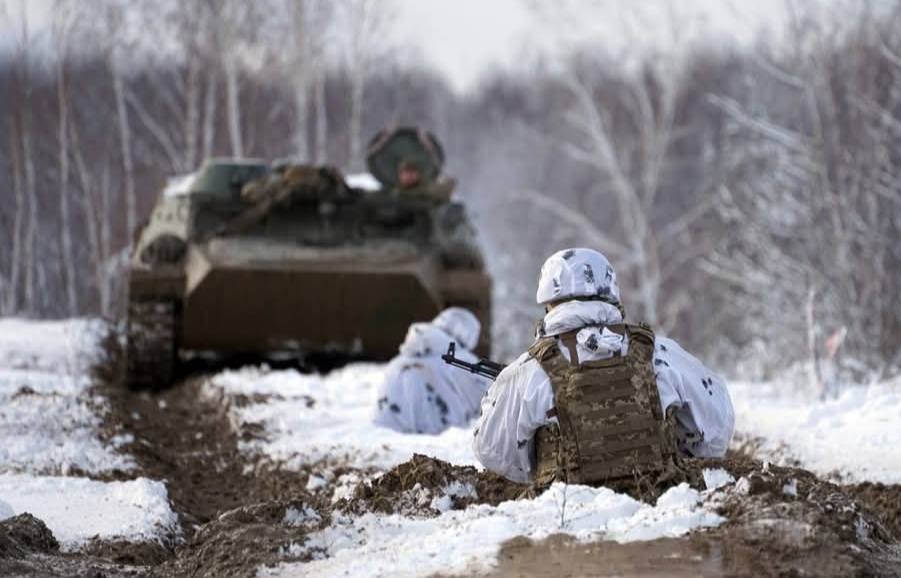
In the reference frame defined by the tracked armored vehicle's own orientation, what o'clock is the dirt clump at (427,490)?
The dirt clump is roughly at 12 o'clock from the tracked armored vehicle.

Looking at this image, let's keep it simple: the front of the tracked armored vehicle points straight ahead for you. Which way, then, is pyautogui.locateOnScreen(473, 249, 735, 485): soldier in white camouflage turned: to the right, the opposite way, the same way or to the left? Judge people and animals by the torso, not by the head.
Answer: the opposite way

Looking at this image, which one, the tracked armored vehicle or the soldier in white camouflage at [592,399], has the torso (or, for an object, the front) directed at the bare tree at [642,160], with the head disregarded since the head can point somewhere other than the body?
the soldier in white camouflage

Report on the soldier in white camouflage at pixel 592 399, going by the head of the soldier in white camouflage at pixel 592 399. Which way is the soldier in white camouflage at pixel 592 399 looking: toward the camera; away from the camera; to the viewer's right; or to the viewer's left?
away from the camera

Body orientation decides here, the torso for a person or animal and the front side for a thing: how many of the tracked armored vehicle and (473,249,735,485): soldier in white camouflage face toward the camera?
1

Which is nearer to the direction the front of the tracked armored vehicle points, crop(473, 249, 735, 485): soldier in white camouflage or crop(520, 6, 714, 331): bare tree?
the soldier in white camouflage

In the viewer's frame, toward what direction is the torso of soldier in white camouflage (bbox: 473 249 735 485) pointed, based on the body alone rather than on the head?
away from the camera

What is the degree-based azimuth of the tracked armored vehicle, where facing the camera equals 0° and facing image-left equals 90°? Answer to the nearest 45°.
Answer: approximately 0°

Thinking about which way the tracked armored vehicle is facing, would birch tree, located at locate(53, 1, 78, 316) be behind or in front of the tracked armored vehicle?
behind

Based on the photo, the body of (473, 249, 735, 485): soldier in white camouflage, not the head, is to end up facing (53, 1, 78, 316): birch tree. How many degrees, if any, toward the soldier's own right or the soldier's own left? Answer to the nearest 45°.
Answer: approximately 45° to the soldier's own left

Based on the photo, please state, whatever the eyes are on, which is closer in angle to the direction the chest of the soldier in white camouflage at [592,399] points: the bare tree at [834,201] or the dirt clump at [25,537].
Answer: the bare tree

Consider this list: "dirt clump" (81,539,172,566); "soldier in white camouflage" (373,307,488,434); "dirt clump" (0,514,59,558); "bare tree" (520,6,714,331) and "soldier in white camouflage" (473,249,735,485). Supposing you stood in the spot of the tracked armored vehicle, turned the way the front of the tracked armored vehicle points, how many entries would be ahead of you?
4

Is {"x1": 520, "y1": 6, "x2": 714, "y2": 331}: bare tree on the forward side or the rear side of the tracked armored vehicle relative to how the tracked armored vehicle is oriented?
on the rear side

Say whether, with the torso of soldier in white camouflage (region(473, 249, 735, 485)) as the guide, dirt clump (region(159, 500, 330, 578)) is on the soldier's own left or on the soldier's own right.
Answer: on the soldier's own left

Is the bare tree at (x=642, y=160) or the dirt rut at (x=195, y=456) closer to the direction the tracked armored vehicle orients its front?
the dirt rut

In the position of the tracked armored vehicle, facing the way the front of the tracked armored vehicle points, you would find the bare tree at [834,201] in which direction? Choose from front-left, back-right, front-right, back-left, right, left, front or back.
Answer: back-left
